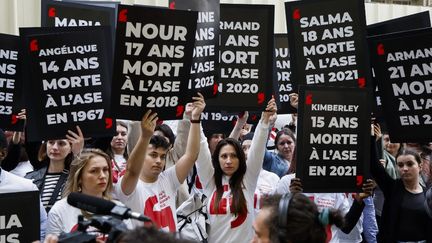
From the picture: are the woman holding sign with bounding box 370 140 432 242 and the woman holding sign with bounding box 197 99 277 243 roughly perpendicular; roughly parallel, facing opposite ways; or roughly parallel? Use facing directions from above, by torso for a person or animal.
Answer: roughly parallel

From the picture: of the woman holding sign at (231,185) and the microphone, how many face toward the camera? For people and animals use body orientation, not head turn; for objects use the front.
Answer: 1

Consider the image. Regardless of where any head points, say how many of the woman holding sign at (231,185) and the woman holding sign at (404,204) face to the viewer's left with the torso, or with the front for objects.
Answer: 0

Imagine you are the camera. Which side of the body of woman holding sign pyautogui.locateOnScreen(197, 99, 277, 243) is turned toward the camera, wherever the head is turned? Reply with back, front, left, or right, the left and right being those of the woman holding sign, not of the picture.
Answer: front

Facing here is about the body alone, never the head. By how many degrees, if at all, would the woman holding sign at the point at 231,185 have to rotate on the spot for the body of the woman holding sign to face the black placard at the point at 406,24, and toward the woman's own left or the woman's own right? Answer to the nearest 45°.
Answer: approximately 135° to the woman's own left

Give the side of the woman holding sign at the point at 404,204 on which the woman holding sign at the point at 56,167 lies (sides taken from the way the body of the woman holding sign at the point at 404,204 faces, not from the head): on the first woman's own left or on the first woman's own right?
on the first woman's own right

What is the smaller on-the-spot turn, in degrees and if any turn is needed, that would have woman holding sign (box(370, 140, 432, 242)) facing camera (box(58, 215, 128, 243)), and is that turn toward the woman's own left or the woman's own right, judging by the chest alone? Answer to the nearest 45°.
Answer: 0° — they already face it

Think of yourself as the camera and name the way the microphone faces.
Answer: facing to the left of the viewer

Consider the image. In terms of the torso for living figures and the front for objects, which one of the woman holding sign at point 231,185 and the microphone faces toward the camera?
the woman holding sign

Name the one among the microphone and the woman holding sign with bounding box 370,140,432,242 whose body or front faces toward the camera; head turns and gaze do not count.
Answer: the woman holding sign

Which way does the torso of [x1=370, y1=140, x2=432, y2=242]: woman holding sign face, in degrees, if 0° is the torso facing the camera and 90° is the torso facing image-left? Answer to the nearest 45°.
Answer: approximately 0°

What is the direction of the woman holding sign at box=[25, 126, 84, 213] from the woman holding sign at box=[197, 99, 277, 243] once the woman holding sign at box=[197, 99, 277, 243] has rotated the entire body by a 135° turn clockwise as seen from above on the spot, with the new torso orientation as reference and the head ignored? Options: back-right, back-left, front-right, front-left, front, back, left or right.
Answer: front-left

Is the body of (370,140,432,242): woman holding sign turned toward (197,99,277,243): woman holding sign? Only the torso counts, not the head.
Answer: no

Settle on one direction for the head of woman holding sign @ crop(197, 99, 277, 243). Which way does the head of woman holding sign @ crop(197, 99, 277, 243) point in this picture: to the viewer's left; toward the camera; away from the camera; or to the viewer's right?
toward the camera
